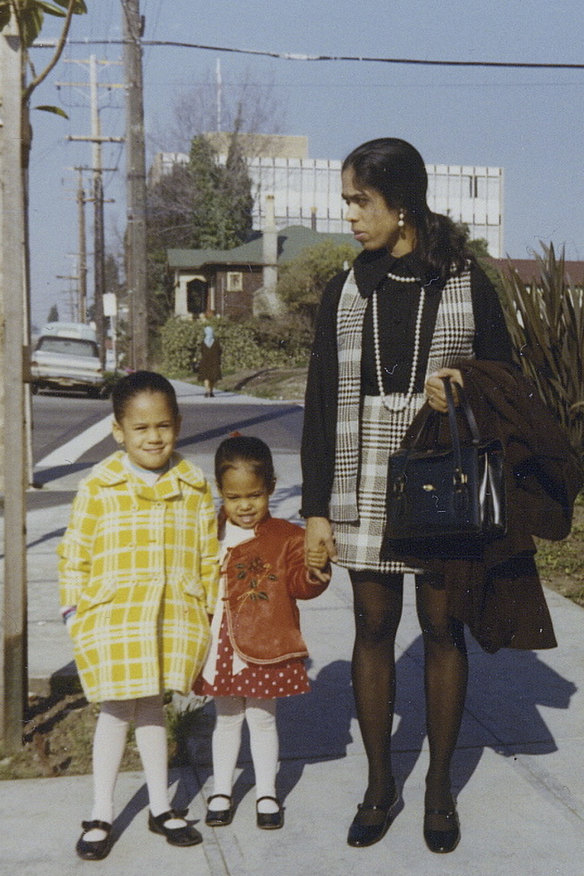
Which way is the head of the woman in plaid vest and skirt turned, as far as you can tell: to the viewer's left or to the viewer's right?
to the viewer's left

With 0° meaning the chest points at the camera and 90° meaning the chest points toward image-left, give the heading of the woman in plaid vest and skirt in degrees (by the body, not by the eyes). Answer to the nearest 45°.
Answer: approximately 0°

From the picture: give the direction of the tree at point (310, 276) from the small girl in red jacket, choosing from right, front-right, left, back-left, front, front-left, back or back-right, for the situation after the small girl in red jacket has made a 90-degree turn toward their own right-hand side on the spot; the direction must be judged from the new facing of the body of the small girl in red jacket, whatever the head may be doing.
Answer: right

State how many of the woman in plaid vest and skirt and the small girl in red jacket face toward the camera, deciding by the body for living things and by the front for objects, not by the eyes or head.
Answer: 2

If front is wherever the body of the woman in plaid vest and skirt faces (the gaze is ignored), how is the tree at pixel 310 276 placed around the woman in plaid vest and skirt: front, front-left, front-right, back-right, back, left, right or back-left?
back

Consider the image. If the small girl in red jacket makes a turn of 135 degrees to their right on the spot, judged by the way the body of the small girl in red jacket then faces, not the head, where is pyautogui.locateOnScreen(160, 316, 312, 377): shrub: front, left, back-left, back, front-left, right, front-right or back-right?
front-right

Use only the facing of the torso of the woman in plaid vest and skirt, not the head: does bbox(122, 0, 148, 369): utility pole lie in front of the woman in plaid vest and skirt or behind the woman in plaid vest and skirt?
behind

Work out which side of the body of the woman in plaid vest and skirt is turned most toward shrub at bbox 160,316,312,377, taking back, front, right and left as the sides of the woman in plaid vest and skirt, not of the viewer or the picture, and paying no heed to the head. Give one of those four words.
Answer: back

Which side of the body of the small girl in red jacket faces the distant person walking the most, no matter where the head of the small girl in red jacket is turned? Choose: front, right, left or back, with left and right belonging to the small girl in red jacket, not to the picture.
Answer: back
